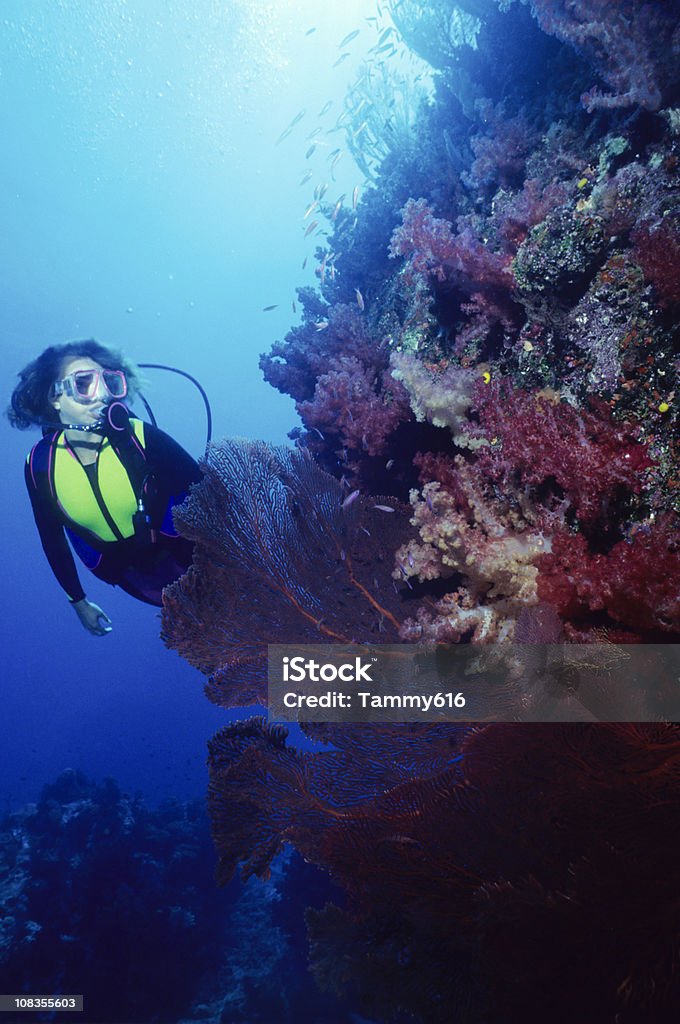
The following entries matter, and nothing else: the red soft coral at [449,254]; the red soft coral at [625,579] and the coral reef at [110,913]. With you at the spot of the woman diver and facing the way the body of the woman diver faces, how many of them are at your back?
1

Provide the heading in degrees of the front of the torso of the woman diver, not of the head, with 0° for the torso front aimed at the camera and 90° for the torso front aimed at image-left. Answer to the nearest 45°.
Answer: approximately 0°

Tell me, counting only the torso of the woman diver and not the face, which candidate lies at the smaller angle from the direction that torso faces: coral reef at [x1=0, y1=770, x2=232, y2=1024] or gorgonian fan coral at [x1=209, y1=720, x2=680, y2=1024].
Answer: the gorgonian fan coral
